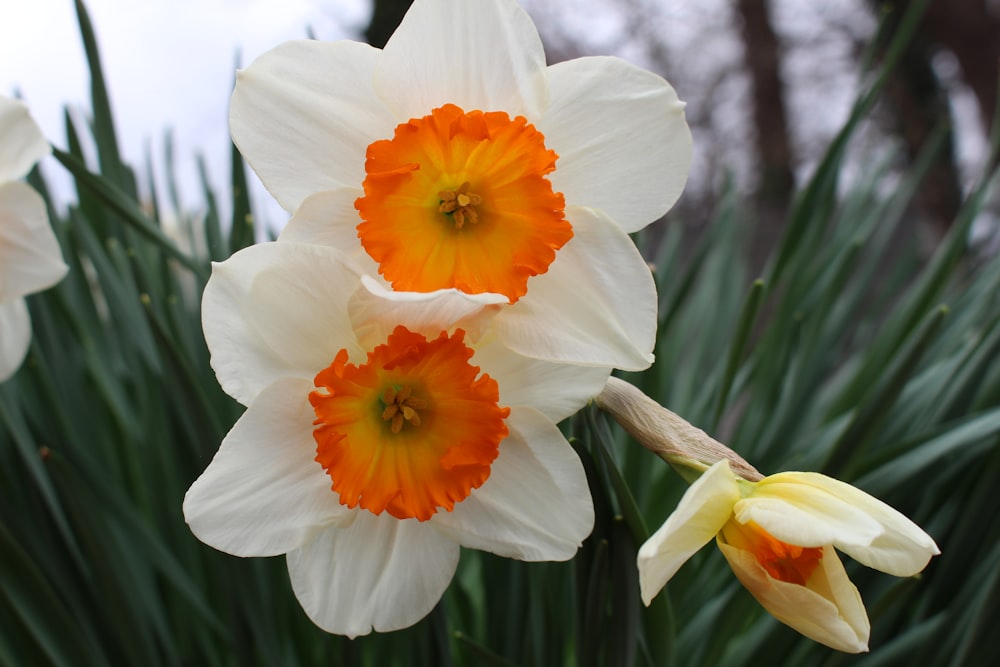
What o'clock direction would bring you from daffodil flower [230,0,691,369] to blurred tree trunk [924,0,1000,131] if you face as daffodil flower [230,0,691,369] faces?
The blurred tree trunk is roughly at 7 o'clock from the daffodil flower.

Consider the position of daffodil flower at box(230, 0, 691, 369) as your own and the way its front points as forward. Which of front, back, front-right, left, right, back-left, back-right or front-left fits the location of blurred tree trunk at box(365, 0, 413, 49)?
back

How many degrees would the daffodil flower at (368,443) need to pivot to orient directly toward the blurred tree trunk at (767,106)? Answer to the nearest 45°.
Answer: approximately 135° to its left

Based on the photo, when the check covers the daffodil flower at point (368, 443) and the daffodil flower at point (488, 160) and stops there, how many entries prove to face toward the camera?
2

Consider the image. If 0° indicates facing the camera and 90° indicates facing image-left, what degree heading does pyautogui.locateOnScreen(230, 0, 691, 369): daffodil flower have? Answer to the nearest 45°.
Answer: approximately 0°

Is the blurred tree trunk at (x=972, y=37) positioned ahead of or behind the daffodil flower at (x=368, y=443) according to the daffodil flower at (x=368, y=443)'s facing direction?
behind

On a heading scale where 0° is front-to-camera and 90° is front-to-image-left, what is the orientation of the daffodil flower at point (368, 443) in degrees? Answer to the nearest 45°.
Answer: approximately 0°

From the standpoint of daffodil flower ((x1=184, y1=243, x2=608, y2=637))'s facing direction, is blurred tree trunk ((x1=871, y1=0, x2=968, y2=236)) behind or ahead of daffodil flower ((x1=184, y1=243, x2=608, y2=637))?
behind
